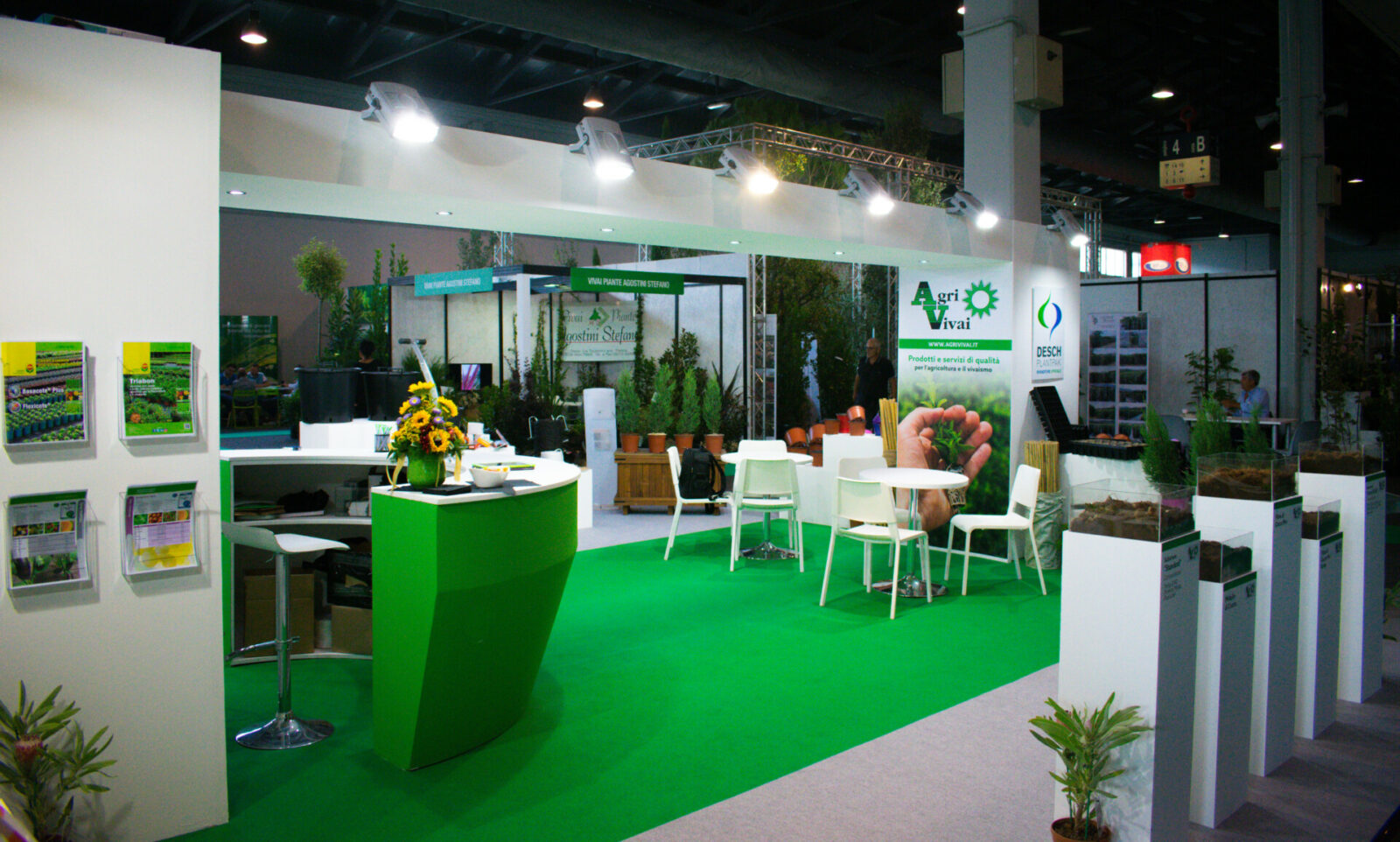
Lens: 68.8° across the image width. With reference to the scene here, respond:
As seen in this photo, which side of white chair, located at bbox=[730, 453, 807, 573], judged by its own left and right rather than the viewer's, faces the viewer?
back

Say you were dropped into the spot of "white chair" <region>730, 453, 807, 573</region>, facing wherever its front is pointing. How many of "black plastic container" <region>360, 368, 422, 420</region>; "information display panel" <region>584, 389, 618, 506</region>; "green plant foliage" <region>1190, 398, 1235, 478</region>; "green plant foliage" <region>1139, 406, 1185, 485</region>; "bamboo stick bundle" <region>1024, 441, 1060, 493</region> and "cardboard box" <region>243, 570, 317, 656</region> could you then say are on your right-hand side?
3

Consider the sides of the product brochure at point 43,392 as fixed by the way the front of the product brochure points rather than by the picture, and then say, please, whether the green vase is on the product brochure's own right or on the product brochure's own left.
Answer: on the product brochure's own left

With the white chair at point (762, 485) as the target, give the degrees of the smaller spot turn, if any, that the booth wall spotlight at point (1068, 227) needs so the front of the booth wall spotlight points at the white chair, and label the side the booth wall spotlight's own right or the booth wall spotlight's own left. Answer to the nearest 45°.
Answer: approximately 90° to the booth wall spotlight's own right

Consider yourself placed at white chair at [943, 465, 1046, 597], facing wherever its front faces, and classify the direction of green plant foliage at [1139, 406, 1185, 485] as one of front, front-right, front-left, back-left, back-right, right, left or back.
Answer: back-right

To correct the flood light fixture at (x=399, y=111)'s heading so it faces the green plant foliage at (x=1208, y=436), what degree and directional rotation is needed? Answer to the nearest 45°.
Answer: approximately 45° to its left

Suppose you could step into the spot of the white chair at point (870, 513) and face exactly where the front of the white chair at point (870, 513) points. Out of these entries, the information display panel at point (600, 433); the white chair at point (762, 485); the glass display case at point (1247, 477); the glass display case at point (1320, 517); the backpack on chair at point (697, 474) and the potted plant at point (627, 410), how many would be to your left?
4

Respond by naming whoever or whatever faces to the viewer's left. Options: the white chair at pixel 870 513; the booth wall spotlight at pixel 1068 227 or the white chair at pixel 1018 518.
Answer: the white chair at pixel 1018 518

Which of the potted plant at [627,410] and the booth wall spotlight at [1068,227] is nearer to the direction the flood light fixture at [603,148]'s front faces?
the booth wall spotlight
